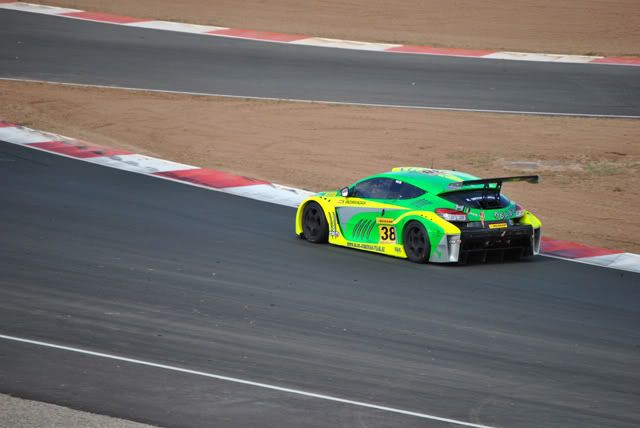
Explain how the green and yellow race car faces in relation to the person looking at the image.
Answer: facing away from the viewer and to the left of the viewer

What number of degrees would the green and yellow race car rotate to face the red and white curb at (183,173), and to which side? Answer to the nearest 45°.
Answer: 0° — it already faces it
